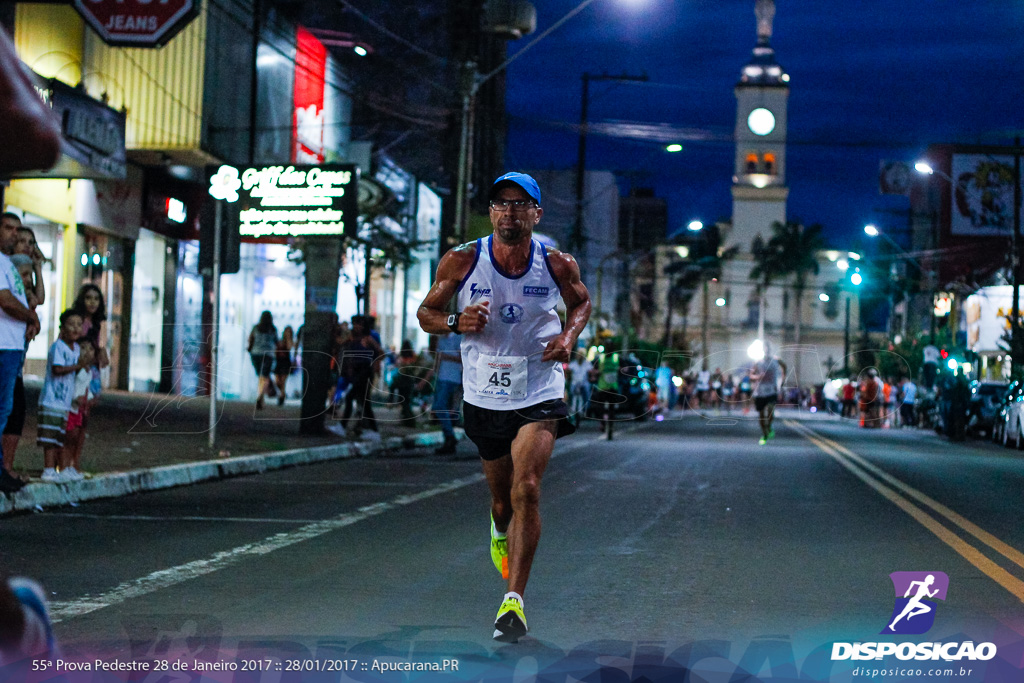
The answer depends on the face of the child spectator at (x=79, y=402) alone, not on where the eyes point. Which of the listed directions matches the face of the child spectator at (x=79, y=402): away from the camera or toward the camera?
toward the camera

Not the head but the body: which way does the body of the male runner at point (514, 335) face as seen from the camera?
toward the camera

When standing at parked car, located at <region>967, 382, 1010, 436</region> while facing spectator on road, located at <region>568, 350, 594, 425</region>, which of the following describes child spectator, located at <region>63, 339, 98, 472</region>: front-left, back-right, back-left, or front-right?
front-left

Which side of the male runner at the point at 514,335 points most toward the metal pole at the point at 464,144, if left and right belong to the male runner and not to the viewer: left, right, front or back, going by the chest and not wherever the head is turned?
back

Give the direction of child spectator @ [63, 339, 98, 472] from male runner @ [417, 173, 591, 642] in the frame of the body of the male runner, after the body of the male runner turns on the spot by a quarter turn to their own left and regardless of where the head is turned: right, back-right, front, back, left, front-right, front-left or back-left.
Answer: back-left

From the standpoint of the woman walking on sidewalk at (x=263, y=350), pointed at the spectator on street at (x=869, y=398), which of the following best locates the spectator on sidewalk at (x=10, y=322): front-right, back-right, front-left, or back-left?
back-right

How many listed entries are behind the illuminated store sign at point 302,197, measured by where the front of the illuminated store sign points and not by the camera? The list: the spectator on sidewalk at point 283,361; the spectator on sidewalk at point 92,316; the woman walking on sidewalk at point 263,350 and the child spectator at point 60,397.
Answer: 2

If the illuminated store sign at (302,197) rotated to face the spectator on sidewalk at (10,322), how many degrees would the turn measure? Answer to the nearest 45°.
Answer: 0° — it already faces them

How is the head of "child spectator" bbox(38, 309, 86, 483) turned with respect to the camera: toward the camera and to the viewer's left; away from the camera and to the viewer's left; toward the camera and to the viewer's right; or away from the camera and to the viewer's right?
toward the camera and to the viewer's right

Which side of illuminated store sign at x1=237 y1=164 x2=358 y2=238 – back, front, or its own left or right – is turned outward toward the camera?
front

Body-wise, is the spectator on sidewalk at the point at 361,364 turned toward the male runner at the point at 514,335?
yes

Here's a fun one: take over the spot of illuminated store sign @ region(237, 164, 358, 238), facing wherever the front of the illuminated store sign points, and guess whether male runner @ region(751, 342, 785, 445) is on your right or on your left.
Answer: on your left

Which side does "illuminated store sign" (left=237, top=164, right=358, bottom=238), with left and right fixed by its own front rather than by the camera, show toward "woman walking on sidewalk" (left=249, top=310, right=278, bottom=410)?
back
